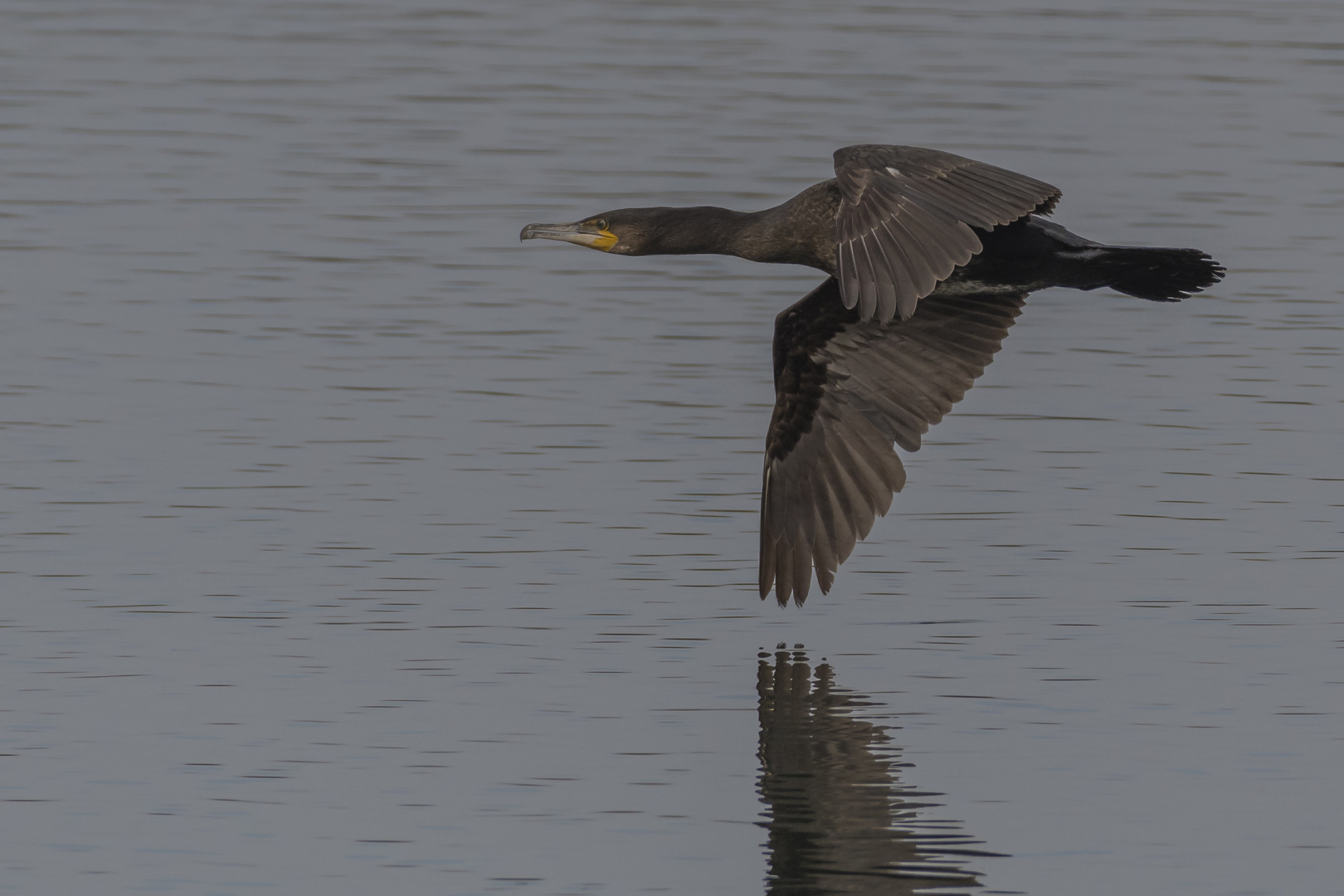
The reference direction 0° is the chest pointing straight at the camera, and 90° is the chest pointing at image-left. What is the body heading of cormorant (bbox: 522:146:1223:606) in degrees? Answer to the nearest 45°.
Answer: approximately 90°
